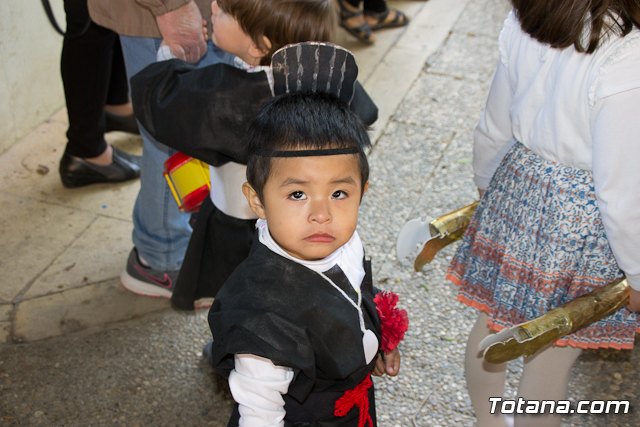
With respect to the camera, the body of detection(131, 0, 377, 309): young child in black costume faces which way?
to the viewer's left

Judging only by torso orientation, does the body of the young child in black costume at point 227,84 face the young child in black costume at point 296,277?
no

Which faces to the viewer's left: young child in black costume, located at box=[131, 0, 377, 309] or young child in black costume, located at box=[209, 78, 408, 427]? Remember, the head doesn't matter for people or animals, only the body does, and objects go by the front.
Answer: young child in black costume, located at box=[131, 0, 377, 309]

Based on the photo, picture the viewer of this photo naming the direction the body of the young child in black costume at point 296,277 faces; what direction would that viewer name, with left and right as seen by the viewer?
facing the viewer and to the right of the viewer

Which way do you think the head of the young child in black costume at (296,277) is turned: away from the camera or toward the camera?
toward the camera

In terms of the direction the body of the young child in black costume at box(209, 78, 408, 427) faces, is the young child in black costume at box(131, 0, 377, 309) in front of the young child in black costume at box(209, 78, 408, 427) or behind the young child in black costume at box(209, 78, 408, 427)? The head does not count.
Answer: behind
